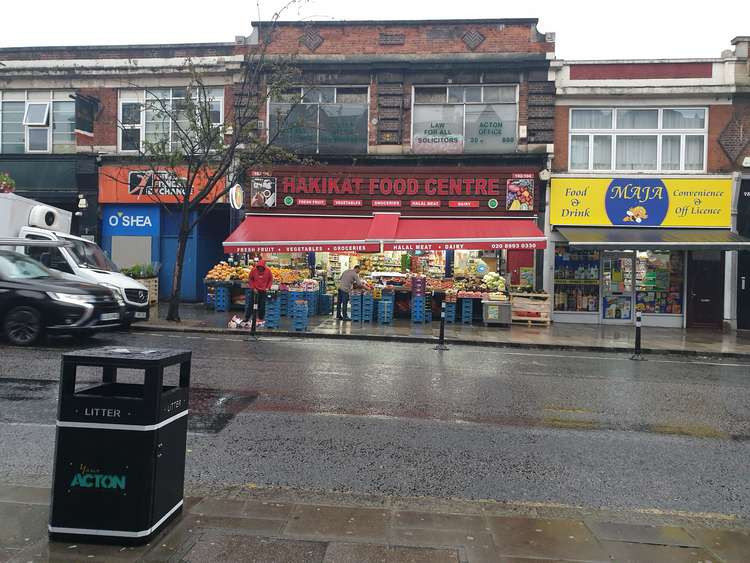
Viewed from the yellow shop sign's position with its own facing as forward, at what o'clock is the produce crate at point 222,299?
The produce crate is roughly at 2 o'clock from the yellow shop sign.

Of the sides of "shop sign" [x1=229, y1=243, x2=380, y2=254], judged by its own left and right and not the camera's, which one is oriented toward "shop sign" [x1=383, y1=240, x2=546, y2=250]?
left

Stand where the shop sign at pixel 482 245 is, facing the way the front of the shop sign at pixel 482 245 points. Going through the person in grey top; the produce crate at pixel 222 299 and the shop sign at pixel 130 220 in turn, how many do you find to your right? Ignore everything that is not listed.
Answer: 3

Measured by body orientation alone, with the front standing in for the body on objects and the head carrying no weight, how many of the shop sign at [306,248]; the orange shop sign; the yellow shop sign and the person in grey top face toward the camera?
3

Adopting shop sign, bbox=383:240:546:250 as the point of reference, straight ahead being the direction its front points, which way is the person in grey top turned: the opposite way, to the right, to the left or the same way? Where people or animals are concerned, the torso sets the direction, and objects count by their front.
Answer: to the left

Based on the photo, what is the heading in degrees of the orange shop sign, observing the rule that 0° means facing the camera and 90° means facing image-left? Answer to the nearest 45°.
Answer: approximately 0°

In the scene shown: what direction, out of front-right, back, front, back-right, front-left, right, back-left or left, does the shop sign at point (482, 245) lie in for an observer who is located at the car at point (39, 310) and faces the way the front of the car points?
front-left

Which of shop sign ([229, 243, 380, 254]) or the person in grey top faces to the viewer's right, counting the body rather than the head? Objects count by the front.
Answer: the person in grey top

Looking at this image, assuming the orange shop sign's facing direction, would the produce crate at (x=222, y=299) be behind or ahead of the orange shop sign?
ahead

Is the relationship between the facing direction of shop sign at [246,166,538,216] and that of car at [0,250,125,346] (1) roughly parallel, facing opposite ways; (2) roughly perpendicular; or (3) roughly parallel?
roughly perpendicular

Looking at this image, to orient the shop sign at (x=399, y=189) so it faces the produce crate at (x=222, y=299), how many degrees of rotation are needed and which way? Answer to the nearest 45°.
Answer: approximately 90° to its right

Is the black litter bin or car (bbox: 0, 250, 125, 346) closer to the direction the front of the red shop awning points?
the black litter bin
